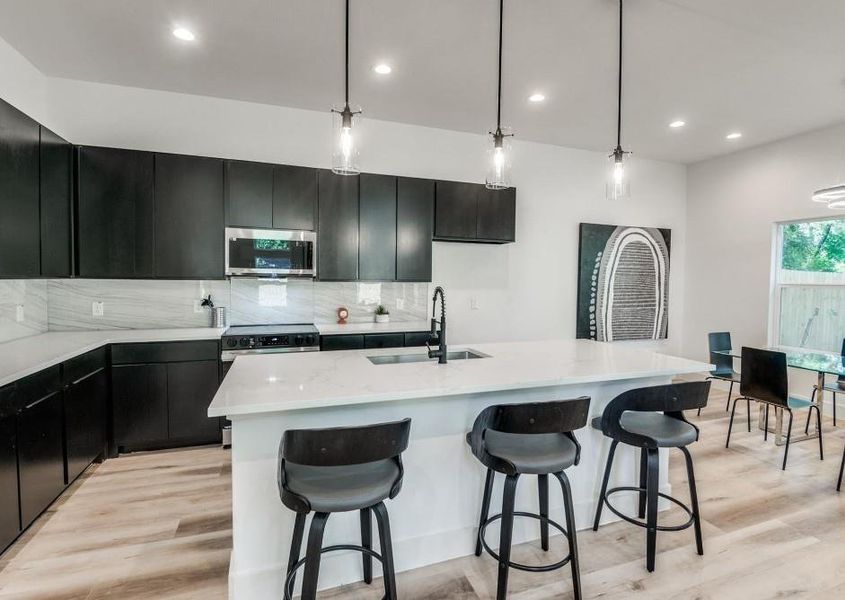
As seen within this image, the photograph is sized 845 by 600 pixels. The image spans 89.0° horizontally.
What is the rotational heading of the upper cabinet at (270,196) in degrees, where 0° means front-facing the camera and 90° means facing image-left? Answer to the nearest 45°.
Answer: approximately 0°

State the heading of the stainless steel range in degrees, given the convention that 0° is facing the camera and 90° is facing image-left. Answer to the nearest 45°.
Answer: approximately 0°

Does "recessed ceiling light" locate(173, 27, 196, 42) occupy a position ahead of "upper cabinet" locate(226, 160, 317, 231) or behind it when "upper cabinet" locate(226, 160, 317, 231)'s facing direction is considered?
ahead

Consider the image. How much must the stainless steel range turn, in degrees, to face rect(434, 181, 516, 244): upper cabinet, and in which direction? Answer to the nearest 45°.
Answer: approximately 90° to its left

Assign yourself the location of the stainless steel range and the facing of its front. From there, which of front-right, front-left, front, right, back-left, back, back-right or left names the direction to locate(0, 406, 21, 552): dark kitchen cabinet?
front-right

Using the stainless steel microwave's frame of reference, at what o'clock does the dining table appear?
The dining table is roughly at 10 o'clock from the stainless steel microwave.

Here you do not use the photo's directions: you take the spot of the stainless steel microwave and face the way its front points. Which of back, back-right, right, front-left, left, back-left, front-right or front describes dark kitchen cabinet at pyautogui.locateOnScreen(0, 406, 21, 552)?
front-right

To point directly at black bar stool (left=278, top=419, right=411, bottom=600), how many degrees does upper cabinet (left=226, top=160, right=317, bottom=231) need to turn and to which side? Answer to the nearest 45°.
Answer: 0° — it already faces it

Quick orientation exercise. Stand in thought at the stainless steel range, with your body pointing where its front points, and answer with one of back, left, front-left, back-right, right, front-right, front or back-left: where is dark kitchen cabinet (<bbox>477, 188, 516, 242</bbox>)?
left

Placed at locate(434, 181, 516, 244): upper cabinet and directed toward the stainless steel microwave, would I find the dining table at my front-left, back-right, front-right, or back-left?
back-left

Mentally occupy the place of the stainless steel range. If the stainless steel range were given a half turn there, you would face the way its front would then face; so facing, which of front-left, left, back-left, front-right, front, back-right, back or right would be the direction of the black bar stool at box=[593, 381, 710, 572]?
back-right

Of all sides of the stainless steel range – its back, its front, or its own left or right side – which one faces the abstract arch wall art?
left
